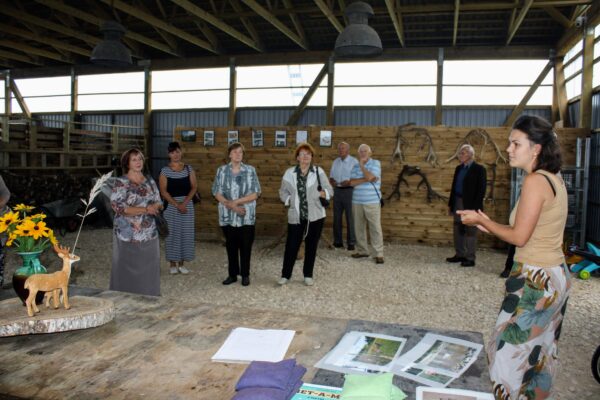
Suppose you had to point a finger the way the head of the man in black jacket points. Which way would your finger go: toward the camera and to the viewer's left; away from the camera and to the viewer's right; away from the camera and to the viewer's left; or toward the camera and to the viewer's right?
toward the camera and to the viewer's left

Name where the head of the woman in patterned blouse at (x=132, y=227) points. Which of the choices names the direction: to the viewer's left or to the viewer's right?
to the viewer's right

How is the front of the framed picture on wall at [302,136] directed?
toward the camera

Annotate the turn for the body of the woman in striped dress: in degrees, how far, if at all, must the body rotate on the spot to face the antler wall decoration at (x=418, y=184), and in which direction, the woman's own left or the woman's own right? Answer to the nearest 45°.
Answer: approximately 135° to the woman's own left

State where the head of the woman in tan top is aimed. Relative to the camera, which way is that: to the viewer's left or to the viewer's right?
to the viewer's left

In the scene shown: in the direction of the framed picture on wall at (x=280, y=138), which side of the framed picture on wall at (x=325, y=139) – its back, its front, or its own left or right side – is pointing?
right

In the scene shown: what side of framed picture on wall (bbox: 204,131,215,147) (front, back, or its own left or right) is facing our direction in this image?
front

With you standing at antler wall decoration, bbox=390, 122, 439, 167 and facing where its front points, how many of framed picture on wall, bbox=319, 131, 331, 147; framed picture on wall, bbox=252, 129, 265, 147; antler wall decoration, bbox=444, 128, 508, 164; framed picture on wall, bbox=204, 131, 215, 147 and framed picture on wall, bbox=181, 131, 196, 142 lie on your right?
4

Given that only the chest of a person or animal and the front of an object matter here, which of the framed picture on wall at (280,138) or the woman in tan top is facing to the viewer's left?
the woman in tan top
